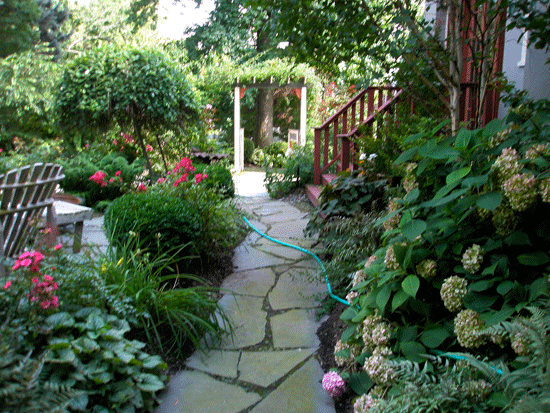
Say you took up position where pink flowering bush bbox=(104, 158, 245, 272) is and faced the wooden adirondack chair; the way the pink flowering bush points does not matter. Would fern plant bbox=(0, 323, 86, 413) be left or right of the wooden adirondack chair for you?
left

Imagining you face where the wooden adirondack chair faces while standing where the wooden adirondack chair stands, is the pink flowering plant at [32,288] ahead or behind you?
behind

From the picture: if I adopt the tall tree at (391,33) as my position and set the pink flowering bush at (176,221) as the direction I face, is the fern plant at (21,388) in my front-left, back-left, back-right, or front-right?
front-left

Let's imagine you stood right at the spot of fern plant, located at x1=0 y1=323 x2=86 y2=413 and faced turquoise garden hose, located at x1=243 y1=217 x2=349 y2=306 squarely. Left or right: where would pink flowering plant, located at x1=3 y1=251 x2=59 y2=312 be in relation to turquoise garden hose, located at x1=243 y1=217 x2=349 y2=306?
left
